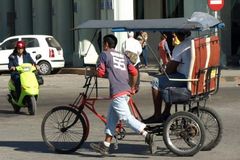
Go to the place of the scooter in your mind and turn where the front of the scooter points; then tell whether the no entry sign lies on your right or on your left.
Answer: on your left

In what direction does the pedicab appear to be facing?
to the viewer's left

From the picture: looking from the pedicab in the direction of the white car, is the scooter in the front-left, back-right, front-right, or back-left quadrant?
front-left

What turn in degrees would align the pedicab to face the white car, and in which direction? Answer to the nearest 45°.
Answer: approximately 90° to its right

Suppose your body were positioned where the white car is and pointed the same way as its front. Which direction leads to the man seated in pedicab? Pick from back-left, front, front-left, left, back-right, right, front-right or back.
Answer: back-left

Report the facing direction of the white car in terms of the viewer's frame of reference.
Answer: facing away from the viewer and to the left of the viewer

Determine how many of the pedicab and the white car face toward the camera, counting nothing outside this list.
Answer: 0

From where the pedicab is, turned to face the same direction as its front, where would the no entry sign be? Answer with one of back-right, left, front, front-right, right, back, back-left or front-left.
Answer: right

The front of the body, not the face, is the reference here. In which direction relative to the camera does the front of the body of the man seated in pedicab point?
to the viewer's left

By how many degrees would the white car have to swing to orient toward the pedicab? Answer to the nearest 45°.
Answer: approximately 135° to its left

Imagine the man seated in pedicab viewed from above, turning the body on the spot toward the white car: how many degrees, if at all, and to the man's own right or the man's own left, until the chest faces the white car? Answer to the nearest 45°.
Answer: approximately 90° to the man's own right

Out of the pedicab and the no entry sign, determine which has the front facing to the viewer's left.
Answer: the pedicab

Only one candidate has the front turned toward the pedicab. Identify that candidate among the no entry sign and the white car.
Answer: the no entry sign

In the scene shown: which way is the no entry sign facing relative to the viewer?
toward the camera

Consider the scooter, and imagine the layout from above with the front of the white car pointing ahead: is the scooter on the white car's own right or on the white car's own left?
on the white car's own left

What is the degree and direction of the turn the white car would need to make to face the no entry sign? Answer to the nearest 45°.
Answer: approximately 180°

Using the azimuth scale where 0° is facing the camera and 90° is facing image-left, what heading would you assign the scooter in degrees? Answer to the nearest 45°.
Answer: approximately 315°
